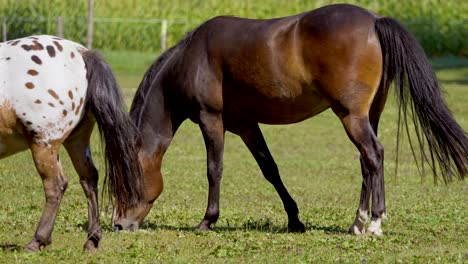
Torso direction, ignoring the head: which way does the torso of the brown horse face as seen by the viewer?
to the viewer's left

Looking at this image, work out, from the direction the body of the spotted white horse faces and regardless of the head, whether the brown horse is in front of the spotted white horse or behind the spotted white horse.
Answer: behind

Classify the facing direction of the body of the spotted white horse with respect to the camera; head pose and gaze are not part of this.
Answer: to the viewer's left

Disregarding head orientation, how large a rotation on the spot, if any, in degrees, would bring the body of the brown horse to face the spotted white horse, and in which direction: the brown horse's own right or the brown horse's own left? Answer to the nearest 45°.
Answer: approximately 45° to the brown horse's own left

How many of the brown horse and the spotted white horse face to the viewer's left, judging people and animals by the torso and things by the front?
2
